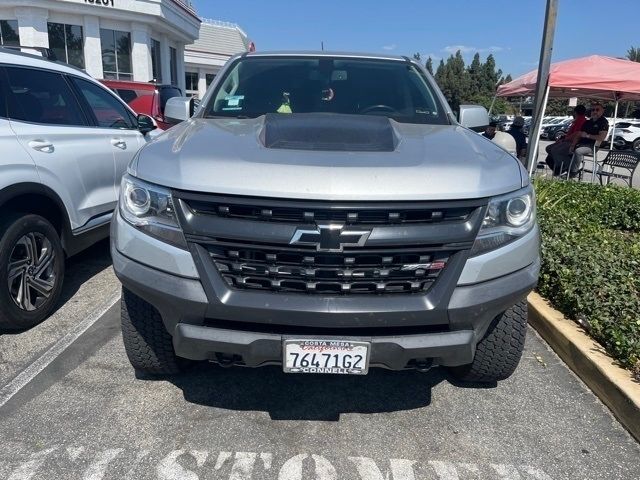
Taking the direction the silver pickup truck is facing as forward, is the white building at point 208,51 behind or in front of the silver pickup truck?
behind

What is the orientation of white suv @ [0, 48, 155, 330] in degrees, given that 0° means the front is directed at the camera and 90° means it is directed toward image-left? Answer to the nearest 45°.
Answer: approximately 225°

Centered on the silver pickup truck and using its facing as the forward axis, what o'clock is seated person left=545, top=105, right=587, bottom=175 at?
The seated person is roughly at 7 o'clock from the silver pickup truck.

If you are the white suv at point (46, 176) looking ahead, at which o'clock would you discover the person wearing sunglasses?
The person wearing sunglasses is roughly at 1 o'clock from the white suv.

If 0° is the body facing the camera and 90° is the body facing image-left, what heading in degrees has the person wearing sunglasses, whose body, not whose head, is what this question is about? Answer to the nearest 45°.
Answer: approximately 45°

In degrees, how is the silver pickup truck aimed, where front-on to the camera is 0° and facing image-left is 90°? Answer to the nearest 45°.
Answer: approximately 0°

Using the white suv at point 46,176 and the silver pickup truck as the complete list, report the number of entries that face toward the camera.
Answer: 1

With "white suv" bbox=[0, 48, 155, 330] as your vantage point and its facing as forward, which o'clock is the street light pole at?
The street light pole is roughly at 1 o'clock from the white suv.

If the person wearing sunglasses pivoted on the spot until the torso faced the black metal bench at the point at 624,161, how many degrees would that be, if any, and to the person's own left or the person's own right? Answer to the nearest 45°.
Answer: approximately 90° to the person's own left

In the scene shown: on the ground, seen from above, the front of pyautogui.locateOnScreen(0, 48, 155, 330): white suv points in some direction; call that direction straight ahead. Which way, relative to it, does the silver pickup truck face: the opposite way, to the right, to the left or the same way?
the opposite way

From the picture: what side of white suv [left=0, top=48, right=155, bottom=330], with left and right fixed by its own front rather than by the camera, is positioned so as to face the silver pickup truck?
right

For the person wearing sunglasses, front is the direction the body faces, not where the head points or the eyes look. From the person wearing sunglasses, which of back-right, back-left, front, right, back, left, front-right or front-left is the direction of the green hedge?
front-left

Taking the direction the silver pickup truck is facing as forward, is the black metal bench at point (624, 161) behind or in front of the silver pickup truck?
behind

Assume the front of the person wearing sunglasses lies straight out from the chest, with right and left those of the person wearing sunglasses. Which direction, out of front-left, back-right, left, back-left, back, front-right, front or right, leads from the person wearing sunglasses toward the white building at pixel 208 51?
right
